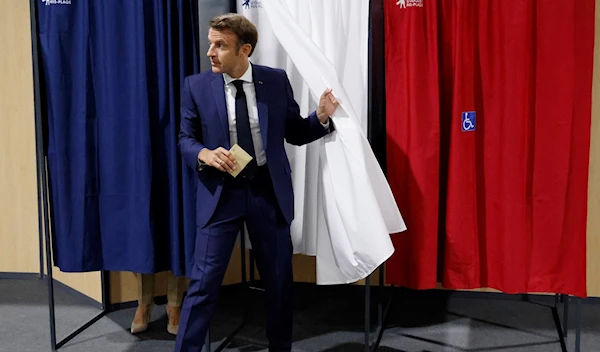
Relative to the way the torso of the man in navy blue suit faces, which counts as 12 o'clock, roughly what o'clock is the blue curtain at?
The blue curtain is roughly at 4 o'clock from the man in navy blue suit.

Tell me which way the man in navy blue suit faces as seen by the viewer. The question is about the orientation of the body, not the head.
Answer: toward the camera

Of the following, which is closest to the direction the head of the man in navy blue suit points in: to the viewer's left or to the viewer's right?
to the viewer's left

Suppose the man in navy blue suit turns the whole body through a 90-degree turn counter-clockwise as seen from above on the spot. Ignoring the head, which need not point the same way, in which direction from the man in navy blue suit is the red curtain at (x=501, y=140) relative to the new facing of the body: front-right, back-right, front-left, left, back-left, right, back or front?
front

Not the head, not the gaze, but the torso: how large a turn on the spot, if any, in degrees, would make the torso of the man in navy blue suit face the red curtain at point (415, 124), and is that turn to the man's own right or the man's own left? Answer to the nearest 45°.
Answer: approximately 90° to the man's own left
